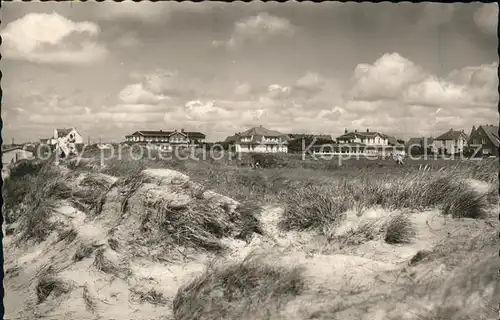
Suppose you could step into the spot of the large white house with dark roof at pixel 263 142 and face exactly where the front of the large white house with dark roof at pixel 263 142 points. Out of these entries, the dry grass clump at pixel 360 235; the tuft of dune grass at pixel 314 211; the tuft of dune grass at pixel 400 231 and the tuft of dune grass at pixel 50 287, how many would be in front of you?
4

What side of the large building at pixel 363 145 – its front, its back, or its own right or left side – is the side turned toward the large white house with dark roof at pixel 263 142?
right

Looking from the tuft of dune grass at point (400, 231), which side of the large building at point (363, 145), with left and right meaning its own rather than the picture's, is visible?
front

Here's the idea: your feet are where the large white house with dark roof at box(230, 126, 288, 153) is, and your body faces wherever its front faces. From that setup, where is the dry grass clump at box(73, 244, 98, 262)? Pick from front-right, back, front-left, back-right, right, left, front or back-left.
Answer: front

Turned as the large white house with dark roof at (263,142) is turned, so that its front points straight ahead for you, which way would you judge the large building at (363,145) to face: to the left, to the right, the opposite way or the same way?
the same way

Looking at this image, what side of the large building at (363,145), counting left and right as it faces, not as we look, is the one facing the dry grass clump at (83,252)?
front

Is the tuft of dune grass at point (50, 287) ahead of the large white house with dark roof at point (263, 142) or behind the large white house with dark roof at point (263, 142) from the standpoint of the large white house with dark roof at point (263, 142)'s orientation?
ahead

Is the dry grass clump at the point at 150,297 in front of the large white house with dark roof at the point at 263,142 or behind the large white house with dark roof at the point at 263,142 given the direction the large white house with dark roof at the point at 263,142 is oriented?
in front

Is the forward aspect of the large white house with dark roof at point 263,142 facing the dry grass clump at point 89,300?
yes

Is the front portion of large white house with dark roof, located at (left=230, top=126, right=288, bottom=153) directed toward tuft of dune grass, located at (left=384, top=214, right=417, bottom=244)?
yes

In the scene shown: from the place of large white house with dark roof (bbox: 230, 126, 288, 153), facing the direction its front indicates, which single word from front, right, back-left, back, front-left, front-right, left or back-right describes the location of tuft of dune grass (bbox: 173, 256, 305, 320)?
front

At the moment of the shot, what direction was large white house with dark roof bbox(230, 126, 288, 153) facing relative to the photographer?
facing the viewer

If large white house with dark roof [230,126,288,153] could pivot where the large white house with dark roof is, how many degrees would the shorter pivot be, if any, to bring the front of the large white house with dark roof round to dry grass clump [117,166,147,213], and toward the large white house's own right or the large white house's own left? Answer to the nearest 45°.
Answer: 0° — it already faces it

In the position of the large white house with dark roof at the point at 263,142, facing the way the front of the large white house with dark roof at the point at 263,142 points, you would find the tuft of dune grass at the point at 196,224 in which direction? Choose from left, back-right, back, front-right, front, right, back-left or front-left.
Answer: front

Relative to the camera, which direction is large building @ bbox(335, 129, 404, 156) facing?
toward the camera
